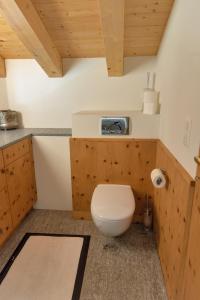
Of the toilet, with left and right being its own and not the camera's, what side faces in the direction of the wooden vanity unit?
right

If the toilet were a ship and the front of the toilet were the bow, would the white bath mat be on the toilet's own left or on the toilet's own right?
on the toilet's own right

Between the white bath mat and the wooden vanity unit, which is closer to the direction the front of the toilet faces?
the white bath mat
